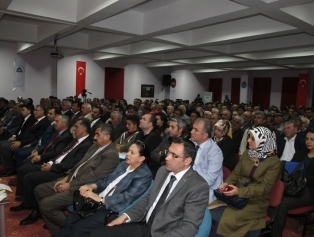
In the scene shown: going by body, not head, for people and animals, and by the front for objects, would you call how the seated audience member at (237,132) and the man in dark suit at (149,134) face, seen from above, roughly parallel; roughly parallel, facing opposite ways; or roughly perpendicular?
roughly parallel

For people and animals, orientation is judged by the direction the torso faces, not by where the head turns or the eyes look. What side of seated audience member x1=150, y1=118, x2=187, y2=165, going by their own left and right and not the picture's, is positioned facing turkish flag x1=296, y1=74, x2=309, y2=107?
back

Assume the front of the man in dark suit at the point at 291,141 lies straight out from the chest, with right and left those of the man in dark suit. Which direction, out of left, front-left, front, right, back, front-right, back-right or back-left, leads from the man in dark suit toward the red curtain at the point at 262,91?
back-right

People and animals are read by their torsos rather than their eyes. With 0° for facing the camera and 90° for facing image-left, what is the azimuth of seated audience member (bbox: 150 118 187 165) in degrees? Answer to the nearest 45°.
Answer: approximately 45°

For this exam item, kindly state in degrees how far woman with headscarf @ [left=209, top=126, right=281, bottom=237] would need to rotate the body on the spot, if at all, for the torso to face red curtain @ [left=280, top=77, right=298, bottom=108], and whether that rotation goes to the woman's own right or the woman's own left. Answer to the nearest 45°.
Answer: approximately 135° to the woman's own right

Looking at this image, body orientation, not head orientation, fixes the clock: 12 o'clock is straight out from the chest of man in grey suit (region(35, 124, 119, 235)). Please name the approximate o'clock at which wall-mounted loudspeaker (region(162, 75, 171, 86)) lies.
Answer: The wall-mounted loudspeaker is roughly at 5 o'clock from the man in grey suit.

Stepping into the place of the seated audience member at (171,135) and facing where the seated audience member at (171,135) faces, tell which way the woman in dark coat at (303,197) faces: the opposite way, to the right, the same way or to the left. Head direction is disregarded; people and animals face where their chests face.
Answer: the same way

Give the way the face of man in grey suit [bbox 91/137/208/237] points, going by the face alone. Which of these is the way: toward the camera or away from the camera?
toward the camera

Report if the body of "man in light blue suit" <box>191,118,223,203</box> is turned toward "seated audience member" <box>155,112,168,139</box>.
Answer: no

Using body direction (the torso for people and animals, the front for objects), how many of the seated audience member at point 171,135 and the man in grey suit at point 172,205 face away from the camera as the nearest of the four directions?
0

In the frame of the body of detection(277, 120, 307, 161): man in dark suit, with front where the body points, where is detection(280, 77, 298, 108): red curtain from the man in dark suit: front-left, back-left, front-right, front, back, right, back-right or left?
back-right

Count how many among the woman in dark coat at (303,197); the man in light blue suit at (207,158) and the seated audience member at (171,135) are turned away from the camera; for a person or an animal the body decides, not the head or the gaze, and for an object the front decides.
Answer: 0

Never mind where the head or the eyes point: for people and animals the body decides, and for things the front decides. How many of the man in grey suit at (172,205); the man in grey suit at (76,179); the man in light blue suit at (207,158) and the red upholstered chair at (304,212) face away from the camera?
0

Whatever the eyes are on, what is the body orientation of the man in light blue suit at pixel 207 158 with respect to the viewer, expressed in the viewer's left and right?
facing the viewer and to the left of the viewer

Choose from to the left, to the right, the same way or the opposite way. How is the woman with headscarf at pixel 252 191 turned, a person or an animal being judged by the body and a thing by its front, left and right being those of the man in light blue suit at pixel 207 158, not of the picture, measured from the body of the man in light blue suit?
the same way

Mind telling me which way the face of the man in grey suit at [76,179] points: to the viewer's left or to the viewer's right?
to the viewer's left

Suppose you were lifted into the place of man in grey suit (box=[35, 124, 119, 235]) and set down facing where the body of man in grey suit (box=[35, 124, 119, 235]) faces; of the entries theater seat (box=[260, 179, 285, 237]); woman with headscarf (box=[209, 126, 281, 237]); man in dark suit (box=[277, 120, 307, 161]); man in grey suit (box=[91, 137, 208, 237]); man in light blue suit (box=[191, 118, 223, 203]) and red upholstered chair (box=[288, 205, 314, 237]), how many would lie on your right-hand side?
0
